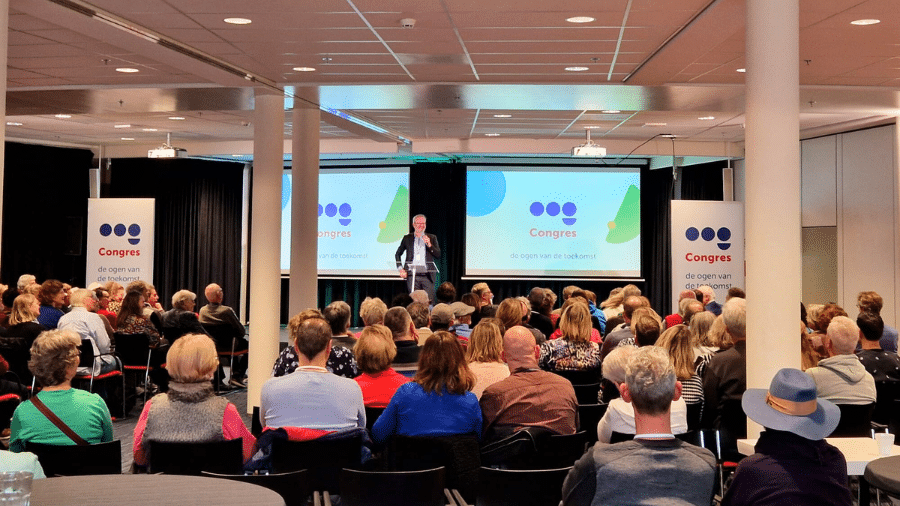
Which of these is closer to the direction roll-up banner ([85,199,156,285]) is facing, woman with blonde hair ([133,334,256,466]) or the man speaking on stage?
the woman with blonde hair

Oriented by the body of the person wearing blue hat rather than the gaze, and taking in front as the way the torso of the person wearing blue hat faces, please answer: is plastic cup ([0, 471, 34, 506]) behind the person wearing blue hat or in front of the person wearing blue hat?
behind

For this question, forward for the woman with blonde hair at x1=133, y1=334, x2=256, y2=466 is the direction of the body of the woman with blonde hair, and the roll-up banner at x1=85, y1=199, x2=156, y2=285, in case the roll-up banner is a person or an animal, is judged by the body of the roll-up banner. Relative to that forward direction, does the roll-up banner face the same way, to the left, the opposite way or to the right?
the opposite way

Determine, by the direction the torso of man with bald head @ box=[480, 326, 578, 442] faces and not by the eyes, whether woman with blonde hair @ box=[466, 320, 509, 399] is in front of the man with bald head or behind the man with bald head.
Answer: in front

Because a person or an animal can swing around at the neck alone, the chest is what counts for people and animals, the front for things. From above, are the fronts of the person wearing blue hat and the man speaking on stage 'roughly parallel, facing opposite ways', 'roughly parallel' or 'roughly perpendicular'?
roughly parallel, facing opposite ways

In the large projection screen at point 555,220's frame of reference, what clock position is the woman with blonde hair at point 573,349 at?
The woman with blonde hair is roughly at 12 o'clock from the large projection screen.

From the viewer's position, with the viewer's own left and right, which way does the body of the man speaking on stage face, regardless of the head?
facing the viewer

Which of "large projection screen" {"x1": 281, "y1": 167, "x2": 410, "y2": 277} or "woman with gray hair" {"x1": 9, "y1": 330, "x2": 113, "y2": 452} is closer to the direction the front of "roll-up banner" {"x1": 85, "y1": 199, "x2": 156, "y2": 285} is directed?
the woman with gray hair

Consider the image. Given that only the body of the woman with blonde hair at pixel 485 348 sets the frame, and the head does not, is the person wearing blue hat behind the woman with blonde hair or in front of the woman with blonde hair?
behind

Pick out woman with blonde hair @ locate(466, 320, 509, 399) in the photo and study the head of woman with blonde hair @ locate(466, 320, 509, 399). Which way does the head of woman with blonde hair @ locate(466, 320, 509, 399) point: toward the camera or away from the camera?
away from the camera

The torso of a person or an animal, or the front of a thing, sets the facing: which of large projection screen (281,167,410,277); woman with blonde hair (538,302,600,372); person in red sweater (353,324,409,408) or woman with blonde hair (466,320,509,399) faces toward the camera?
the large projection screen

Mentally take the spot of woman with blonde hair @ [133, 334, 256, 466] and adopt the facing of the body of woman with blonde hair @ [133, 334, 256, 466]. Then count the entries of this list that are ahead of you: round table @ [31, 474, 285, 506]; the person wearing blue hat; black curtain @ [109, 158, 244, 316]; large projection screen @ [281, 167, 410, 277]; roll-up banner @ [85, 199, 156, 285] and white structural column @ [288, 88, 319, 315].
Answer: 4

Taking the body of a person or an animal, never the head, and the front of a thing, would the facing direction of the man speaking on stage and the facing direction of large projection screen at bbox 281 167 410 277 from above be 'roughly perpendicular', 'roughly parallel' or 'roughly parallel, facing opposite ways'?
roughly parallel

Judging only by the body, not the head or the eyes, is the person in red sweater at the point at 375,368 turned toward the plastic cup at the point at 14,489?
no

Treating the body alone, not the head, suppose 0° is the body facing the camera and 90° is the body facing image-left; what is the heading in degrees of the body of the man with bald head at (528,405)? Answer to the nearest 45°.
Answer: approximately 180°

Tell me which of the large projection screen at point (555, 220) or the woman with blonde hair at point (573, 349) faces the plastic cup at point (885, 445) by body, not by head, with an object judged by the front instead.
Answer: the large projection screen

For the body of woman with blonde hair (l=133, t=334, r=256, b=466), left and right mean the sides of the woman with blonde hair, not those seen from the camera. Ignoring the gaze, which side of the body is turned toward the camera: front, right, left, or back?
back

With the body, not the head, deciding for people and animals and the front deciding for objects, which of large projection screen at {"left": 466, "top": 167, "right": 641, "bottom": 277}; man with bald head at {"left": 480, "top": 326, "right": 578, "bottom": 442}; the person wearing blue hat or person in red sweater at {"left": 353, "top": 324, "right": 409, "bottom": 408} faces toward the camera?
the large projection screen

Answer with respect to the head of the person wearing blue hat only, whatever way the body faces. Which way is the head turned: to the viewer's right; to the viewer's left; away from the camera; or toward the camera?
away from the camera

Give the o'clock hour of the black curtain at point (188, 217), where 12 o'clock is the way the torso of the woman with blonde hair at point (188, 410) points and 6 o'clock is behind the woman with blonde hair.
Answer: The black curtain is roughly at 12 o'clock from the woman with blonde hair.

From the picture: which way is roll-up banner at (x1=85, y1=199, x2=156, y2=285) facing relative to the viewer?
toward the camera

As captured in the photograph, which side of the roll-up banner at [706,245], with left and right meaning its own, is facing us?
front

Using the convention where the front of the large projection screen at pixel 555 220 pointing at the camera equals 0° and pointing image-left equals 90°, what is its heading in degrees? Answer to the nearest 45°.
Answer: approximately 0°

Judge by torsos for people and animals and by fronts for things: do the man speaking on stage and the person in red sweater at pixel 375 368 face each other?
yes
